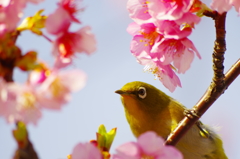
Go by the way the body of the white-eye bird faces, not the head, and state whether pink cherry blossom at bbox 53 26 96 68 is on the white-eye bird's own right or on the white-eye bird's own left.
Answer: on the white-eye bird's own right

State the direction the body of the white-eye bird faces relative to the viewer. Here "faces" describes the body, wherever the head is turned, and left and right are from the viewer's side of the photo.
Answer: facing to the left of the viewer
